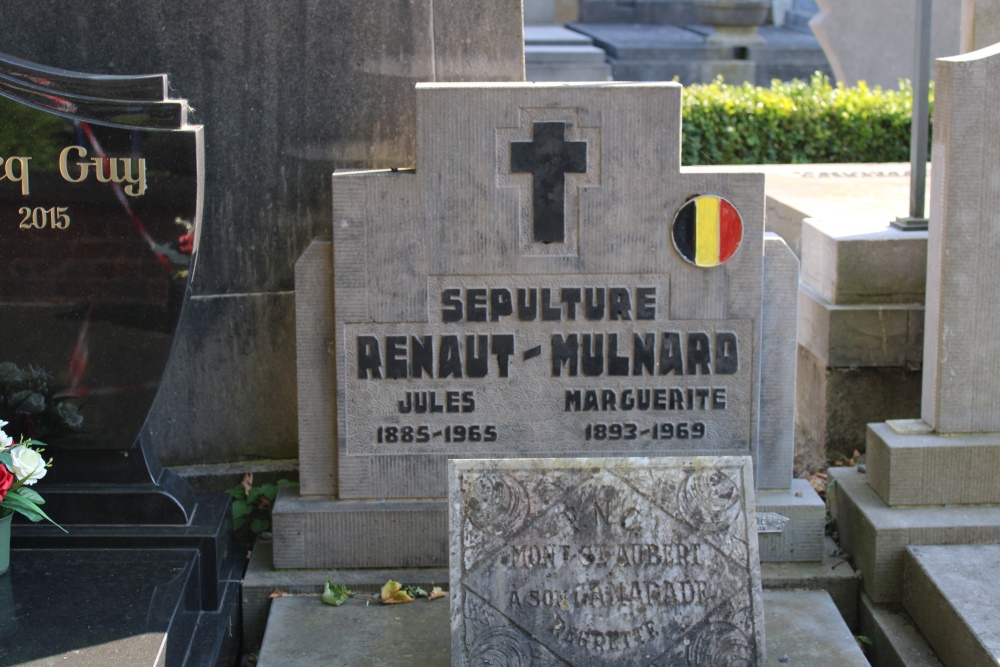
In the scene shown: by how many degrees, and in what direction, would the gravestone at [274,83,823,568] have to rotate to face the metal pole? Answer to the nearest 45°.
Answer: approximately 135° to its left

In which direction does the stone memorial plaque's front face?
toward the camera

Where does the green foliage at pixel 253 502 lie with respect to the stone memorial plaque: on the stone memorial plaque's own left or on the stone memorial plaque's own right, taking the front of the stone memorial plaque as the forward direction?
on the stone memorial plaque's own right

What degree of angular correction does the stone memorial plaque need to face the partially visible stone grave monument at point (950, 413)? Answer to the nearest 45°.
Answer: approximately 135° to its left

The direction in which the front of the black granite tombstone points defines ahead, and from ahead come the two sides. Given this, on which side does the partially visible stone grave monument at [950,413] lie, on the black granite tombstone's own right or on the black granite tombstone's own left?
on the black granite tombstone's own left

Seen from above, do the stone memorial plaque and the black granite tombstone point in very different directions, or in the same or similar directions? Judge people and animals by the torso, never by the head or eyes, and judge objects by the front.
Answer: same or similar directions

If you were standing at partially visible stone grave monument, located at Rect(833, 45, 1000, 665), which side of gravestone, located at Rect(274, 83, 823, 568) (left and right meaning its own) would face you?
left

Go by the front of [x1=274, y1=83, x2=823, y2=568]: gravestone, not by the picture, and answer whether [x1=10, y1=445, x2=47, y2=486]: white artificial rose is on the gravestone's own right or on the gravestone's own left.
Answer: on the gravestone's own right

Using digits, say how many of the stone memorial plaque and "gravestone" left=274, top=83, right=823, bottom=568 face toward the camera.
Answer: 2

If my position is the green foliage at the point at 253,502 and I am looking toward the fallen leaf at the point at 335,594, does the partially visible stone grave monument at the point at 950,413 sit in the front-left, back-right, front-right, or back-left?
front-left

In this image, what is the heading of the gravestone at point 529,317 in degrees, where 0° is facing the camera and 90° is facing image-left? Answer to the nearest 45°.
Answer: approximately 0°

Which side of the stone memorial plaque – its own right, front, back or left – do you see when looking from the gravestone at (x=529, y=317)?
back

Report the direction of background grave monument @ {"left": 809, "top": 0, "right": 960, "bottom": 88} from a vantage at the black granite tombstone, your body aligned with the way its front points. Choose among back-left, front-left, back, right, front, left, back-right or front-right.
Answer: back-left

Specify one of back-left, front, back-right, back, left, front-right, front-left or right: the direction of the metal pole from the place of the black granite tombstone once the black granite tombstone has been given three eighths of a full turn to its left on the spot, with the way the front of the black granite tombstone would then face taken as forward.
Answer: front-right

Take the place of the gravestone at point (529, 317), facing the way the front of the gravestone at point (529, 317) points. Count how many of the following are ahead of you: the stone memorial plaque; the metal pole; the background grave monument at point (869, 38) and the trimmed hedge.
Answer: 1

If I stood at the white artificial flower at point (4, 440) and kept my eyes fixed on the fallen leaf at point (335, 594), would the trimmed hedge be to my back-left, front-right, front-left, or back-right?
front-left

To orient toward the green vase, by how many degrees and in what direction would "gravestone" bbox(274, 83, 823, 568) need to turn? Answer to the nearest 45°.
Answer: approximately 90° to its right
